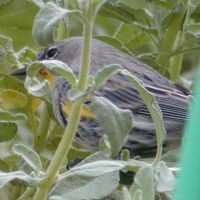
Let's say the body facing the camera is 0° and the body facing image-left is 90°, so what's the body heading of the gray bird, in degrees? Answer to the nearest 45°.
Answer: approximately 90°
